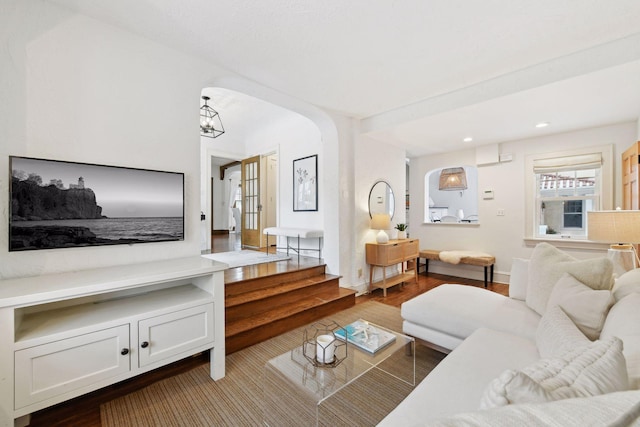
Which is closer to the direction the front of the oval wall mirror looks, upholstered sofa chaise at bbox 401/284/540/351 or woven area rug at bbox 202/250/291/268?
the upholstered sofa chaise

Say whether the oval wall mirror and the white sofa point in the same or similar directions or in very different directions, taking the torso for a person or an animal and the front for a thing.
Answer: very different directions

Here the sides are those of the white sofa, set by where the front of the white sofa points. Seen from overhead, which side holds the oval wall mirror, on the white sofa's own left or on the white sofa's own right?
on the white sofa's own right

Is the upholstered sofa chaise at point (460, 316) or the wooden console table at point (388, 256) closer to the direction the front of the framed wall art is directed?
the upholstered sofa chaise

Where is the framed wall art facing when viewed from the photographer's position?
facing the viewer and to the left of the viewer

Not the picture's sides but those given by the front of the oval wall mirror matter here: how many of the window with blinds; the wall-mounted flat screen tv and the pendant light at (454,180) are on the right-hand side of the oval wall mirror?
1

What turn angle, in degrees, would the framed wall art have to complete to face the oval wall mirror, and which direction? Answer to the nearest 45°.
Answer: approximately 135° to its left

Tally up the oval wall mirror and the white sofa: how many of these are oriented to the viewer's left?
1

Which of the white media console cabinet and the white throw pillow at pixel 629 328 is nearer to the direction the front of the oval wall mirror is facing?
the white throw pillow

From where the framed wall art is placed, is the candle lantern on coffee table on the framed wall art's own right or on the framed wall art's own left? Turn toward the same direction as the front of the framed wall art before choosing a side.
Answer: on the framed wall art's own left

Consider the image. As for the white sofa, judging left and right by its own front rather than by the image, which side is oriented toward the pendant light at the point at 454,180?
right

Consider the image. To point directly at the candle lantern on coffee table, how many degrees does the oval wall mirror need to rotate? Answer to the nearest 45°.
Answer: approximately 45° to its right

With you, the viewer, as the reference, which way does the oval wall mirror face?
facing the viewer and to the right of the viewer

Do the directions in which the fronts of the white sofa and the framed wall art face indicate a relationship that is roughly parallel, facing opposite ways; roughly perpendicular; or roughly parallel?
roughly perpendicular

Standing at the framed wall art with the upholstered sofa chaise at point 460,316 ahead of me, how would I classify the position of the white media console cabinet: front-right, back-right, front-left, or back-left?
front-right

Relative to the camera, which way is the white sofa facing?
to the viewer's left

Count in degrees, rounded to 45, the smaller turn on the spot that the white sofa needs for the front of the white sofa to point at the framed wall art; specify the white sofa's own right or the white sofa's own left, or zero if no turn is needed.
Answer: approximately 45° to the white sofa's own right
